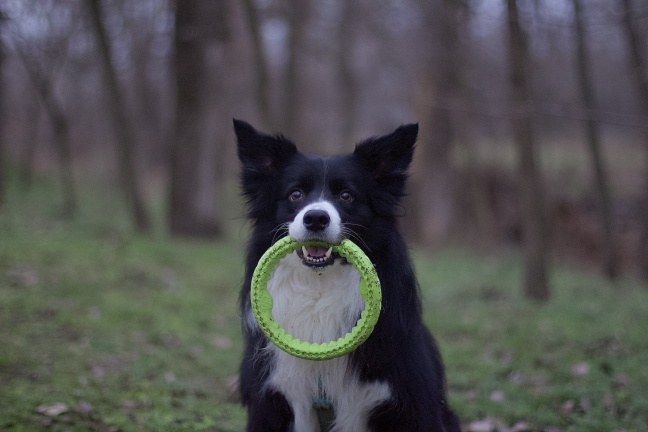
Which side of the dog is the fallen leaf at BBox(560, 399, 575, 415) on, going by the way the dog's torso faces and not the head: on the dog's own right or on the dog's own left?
on the dog's own left

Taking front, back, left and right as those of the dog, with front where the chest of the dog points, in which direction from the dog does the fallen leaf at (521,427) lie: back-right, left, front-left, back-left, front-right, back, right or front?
back-left

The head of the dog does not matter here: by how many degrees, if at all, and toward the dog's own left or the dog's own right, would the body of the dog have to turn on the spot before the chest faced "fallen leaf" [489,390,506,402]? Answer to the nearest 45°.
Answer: approximately 135° to the dog's own left

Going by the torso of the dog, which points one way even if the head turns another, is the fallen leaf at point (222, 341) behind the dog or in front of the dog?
behind

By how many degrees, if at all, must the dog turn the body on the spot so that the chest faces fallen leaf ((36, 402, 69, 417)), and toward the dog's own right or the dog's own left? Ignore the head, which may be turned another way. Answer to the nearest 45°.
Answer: approximately 90° to the dog's own right

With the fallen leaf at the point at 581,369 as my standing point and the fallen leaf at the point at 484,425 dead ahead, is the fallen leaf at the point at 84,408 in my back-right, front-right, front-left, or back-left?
front-right

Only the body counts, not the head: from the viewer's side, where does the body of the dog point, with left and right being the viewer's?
facing the viewer

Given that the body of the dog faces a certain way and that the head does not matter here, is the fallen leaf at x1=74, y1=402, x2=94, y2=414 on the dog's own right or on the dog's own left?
on the dog's own right

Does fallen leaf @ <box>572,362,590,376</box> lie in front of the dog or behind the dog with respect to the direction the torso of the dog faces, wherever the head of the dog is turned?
behind

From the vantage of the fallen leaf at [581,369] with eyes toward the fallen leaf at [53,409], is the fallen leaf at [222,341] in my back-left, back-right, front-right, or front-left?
front-right
